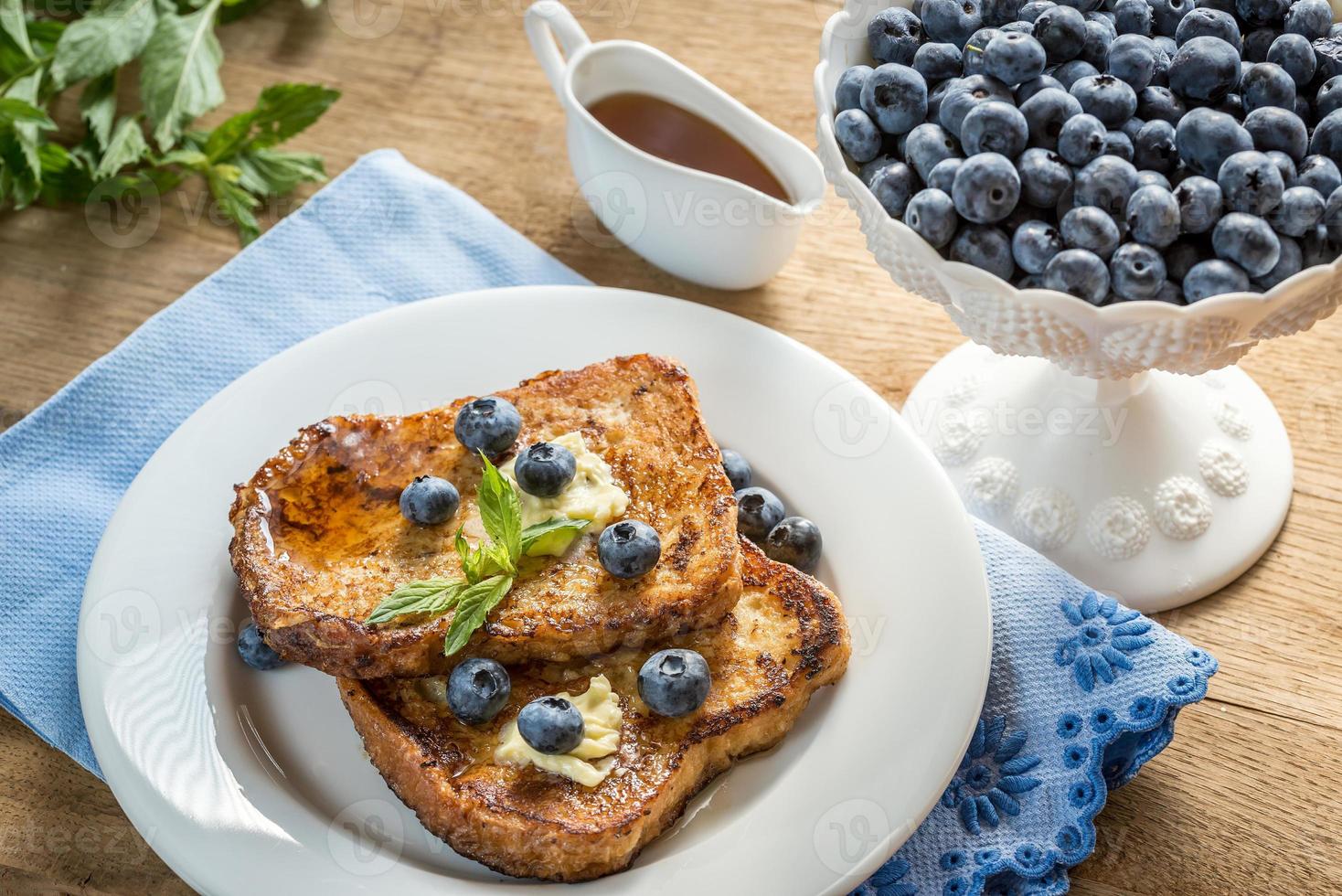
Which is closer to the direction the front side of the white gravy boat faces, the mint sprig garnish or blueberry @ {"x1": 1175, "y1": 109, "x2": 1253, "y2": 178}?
the blueberry

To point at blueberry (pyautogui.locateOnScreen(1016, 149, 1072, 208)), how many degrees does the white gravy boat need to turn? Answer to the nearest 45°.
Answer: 0° — it already faces it

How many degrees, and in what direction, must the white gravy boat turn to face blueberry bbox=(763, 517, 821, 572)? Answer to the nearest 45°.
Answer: approximately 45° to its right

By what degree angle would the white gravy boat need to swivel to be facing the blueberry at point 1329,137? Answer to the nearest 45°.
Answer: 0° — it already faces it

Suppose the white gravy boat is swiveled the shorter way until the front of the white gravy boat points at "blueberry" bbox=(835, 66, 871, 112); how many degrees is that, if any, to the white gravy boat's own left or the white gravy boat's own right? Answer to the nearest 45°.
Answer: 0° — it already faces it

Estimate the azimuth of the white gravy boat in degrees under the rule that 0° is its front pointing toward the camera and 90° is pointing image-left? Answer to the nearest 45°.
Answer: approximately 315°

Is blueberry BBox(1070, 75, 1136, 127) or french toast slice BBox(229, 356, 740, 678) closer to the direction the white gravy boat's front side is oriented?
the blueberry

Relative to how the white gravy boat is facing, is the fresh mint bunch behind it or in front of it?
behind

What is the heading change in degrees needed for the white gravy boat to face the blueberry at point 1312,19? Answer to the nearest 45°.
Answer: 0° — it already faces it

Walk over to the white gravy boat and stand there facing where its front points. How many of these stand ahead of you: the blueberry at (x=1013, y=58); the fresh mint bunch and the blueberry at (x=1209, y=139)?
2

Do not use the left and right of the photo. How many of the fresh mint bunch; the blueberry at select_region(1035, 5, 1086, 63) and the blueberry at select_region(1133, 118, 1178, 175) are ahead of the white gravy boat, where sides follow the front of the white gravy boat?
2
